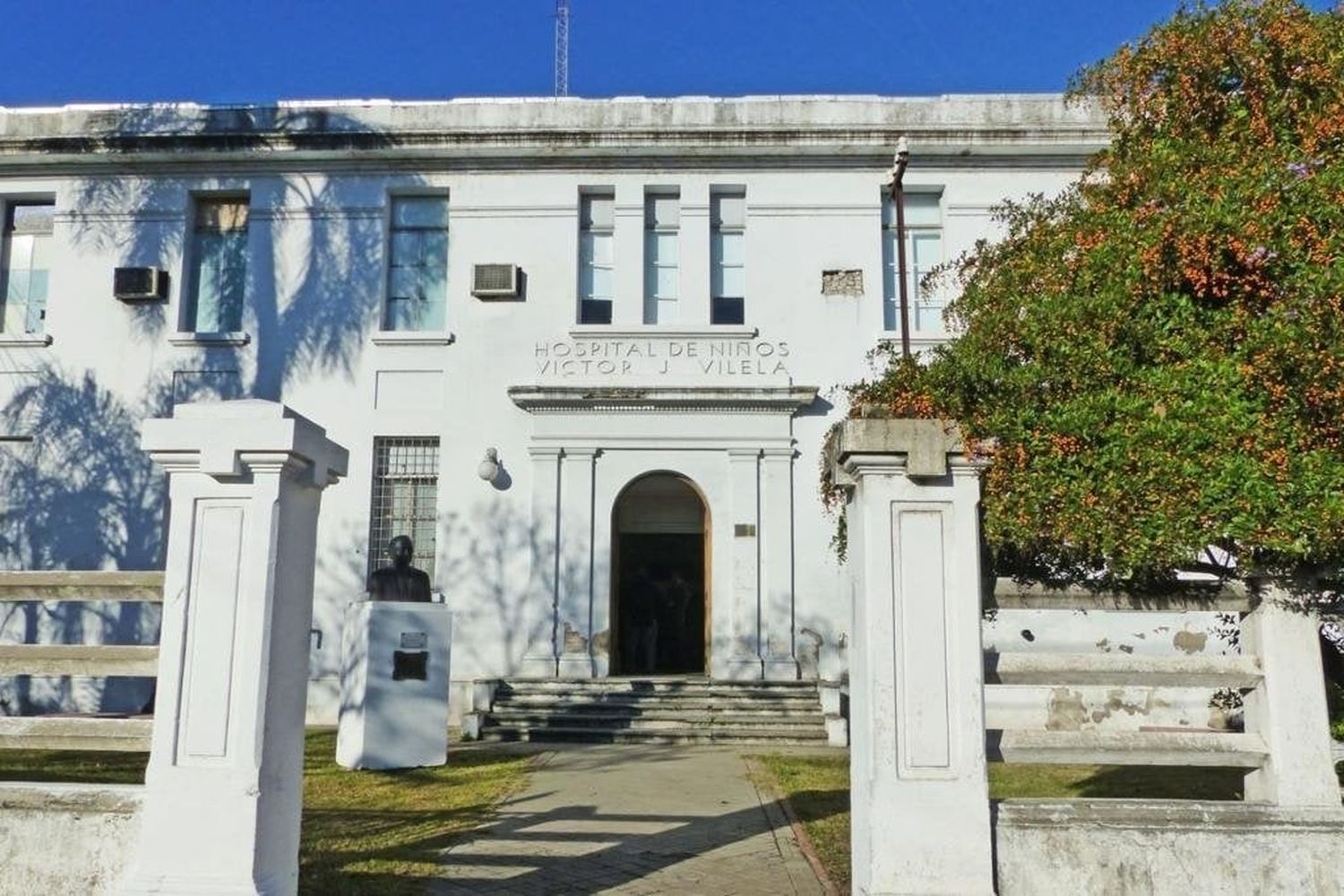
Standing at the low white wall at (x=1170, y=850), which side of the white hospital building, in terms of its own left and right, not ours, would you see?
front

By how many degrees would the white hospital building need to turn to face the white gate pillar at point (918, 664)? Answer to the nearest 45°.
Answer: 0° — it already faces it

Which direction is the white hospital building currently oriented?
toward the camera

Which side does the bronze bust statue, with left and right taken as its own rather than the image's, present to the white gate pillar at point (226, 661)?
front

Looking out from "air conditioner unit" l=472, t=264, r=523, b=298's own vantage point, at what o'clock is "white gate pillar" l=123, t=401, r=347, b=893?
The white gate pillar is roughly at 12 o'clock from the air conditioner unit.

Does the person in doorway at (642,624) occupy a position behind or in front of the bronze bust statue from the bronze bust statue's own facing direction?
behind

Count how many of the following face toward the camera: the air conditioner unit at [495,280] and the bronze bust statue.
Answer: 2

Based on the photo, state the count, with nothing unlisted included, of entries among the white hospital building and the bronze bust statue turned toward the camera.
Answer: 2

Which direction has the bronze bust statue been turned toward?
toward the camera

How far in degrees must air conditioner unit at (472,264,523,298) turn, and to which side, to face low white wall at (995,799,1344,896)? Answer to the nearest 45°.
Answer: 0° — it already faces it

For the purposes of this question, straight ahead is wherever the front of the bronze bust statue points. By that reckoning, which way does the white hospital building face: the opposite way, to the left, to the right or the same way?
the same way

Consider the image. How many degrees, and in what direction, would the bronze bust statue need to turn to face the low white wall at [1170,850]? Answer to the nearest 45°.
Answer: approximately 45° to its left
